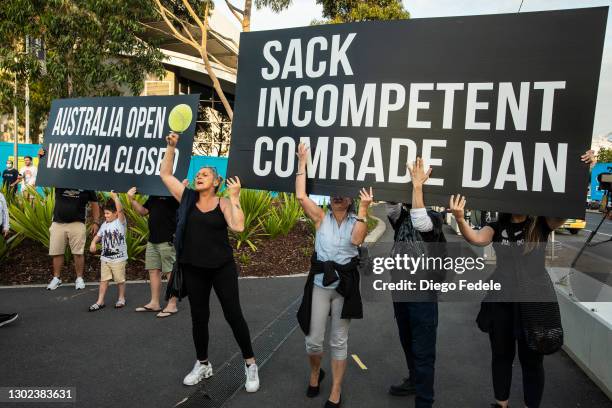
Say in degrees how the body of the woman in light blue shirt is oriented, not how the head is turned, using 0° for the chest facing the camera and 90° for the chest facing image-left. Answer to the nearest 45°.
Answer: approximately 0°

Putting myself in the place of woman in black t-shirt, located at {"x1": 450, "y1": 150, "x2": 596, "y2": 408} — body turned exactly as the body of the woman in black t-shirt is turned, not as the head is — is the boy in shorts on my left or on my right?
on my right

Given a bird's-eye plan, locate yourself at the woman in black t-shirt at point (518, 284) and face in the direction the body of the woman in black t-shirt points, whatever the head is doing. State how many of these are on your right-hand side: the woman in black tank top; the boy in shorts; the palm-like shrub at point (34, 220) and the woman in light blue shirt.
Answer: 4

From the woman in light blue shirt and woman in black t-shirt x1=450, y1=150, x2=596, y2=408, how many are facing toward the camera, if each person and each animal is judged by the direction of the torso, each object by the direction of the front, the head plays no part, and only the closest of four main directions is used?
2

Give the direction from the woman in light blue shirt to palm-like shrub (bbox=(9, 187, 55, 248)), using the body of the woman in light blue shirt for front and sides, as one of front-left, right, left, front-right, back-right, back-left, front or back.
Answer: back-right

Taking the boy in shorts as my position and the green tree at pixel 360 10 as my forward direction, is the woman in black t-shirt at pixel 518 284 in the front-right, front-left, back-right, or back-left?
back-right

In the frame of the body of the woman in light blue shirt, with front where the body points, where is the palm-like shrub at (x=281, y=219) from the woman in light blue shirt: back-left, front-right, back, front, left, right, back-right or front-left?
back

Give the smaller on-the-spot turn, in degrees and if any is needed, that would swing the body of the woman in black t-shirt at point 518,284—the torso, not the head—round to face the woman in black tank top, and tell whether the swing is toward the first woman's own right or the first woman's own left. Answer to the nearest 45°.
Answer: approximately 90° to the first woman's own right

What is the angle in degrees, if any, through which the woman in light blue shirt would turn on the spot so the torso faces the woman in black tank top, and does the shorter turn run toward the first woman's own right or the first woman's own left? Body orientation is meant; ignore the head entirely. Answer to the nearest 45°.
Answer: approximately 90° to the first woman's own right

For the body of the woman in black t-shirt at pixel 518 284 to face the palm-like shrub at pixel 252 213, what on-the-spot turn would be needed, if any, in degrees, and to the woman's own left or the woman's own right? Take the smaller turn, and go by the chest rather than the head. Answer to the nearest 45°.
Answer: approximately 135° to the woman's own right

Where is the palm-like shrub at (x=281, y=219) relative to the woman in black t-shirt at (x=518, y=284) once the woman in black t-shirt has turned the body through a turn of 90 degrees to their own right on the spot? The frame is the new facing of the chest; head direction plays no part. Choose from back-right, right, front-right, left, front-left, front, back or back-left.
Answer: front-right

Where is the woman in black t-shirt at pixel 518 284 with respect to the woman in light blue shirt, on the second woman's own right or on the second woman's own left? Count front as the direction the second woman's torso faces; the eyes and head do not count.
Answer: on the second woman's own left
